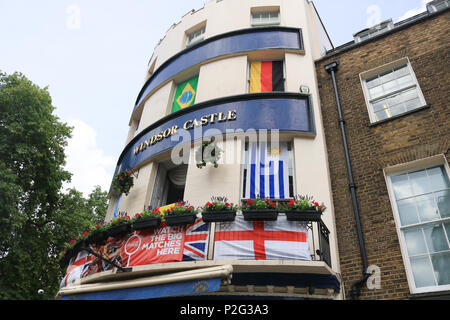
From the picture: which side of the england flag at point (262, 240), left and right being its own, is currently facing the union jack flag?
right

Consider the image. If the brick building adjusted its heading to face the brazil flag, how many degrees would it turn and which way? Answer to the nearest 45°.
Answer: approximately 45° to its right

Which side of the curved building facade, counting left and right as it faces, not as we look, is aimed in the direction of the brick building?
left

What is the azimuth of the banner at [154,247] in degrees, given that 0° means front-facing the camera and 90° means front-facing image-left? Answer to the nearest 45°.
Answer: approximately 45°

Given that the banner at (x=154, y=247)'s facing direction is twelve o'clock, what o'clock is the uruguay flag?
The uruguay flag is roughly at 8 o'clock from the banner.
